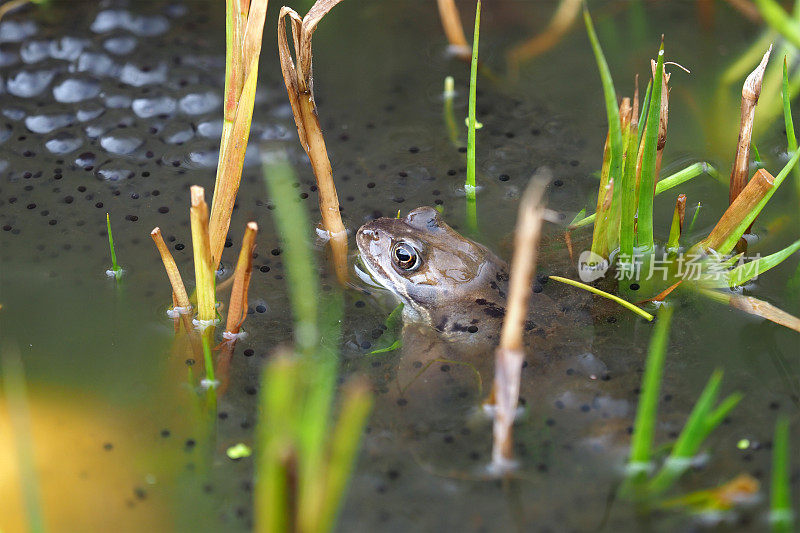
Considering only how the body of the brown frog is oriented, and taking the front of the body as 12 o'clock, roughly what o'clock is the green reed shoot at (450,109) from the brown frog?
The green reed shoot is roughly at 3 o'clock from the brown frog.

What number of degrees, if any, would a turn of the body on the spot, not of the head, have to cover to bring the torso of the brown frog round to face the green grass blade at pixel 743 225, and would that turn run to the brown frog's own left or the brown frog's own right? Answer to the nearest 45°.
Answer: approximately 180°

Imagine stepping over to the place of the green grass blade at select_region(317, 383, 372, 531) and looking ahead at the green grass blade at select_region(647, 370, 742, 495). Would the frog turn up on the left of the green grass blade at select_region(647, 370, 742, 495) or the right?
left

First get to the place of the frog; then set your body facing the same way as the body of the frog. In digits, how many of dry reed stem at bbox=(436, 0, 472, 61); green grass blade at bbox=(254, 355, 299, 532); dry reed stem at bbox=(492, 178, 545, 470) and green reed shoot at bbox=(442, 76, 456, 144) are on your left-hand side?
2

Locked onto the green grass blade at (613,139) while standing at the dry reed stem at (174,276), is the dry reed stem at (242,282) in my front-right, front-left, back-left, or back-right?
front-right

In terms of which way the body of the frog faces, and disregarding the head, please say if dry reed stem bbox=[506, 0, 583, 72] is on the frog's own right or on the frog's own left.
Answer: on the frog's own right

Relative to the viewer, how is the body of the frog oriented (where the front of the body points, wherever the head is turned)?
to the viewer's left

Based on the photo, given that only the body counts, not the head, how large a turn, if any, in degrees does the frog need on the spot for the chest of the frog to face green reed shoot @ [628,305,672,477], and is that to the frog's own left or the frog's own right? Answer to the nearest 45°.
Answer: approximately 135° to the frog's own left

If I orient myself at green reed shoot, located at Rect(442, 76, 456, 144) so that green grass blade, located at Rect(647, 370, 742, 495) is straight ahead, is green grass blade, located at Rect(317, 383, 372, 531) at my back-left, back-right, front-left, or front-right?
front-right

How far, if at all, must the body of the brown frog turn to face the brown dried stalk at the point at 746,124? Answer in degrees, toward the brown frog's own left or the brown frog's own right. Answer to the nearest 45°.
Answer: approximately 180°

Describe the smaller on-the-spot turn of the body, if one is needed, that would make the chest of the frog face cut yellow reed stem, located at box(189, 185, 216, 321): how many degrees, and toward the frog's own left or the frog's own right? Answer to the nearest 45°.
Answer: approximately 45° to the frog's own left
